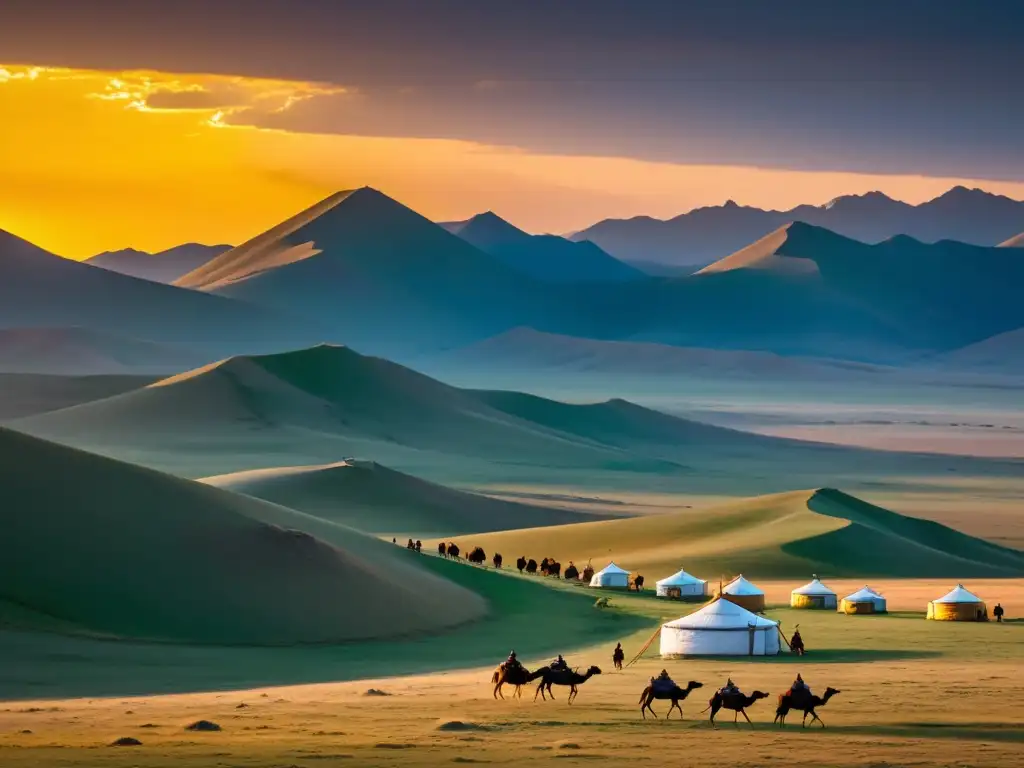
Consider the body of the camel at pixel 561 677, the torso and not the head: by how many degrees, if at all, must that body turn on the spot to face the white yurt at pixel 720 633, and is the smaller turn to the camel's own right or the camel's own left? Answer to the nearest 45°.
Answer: approximately 90° to the camel's own left

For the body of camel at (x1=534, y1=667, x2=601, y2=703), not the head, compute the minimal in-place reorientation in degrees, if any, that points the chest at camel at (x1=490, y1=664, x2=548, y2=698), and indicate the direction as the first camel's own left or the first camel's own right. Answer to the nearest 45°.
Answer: approximately 180°

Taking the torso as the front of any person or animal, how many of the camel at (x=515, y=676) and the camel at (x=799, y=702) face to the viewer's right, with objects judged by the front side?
2

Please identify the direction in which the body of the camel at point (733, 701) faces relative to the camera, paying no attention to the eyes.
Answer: to the viewer's right

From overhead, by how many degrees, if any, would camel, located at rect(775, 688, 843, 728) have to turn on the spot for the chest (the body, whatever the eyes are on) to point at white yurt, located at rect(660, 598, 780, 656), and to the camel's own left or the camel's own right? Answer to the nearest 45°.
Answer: approximately 90° to the camel's own left

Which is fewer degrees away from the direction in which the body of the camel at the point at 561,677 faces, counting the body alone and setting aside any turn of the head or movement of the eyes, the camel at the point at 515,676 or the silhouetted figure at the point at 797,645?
the silhouetted figure

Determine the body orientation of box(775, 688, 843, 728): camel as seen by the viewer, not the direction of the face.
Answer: to the viewer's right

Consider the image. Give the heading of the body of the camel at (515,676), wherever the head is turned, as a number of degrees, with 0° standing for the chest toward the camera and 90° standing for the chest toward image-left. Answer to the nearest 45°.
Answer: approximately 270°

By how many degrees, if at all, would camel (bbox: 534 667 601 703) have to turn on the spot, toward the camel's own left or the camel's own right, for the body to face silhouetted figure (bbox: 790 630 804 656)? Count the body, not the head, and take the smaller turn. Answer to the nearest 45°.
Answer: approximately 45° to the camel's own left

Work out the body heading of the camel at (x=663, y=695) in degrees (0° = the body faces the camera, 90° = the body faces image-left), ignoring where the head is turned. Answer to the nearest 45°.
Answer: approximately 270°

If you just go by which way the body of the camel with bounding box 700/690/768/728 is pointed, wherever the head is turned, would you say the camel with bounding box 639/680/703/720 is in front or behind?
behind
